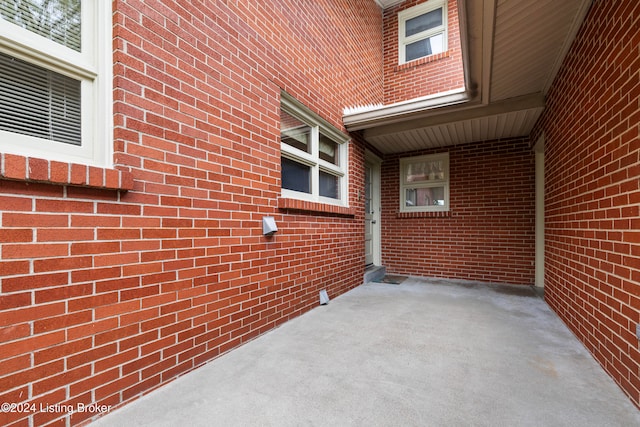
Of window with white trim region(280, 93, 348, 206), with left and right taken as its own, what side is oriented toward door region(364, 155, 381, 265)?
left

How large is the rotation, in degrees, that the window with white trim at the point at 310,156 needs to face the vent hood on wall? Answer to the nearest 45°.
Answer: approximately 45° to its right

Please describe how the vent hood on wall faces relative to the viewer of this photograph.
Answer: facing the viewer and to the right of the viewer

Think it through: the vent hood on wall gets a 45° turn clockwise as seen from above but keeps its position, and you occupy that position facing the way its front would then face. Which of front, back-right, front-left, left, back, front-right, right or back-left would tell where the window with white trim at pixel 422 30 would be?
back-left

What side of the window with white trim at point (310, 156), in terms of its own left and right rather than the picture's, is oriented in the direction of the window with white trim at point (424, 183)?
left

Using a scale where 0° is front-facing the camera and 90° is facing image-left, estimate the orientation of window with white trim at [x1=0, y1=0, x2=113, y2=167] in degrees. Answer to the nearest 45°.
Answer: approximately 315°

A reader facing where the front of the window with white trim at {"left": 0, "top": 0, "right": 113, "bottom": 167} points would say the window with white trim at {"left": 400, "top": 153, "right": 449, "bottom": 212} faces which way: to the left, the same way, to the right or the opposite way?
to the right

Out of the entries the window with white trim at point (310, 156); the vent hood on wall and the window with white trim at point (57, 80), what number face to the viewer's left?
0

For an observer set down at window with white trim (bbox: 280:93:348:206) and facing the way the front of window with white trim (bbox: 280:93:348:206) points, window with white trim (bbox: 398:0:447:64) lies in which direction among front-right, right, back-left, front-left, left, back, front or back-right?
left

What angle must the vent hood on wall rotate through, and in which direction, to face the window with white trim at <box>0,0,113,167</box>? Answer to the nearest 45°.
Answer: approximately 90° to its right

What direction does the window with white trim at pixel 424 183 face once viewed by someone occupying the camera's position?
facing the viewer

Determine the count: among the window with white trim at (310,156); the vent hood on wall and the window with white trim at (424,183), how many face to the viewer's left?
0
